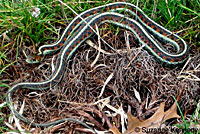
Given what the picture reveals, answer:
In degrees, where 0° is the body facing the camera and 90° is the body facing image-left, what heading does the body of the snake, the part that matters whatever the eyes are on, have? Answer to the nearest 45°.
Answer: approximately 90°
